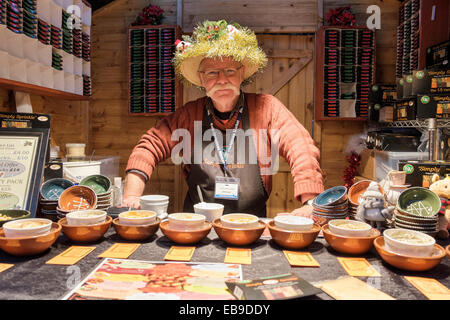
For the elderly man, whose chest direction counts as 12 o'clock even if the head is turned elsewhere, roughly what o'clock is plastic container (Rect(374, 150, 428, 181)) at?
The plastic container is roughly at 8 o'clock from the elderly man.

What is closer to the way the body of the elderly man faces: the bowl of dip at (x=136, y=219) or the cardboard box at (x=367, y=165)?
the bowl of dip

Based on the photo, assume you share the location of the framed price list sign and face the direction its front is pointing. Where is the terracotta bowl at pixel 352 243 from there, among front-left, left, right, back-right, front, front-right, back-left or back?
front-left

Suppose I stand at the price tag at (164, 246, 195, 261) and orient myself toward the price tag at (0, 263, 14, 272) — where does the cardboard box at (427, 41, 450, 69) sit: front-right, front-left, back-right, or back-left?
back-right

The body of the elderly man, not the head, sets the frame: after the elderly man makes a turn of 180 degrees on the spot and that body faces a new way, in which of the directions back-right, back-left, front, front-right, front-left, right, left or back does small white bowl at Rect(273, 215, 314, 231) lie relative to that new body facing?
back

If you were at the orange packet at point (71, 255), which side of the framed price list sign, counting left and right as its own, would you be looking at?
front

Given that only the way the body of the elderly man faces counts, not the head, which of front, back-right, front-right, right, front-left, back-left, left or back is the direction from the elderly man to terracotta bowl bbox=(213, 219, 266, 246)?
front

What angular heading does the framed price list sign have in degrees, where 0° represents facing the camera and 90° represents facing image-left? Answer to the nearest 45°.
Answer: approximately 0°

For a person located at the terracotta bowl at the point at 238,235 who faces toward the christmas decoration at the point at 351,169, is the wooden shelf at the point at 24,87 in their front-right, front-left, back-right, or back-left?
front-left

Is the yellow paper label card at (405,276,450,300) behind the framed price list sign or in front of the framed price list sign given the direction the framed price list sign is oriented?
in front

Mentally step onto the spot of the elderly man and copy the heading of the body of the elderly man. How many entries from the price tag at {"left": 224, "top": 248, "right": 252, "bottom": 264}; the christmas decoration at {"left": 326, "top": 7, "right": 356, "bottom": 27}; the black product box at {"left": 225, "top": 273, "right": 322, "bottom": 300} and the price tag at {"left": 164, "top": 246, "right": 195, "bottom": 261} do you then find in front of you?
3

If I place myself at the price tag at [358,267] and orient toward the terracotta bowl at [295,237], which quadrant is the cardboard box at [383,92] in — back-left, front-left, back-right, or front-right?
front-right

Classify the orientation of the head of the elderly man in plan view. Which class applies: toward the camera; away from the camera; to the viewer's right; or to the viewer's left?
toward the camera

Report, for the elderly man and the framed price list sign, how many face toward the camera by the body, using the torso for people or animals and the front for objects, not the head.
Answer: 2

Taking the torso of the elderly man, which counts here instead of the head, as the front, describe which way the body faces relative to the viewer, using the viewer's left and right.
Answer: facing the viewer

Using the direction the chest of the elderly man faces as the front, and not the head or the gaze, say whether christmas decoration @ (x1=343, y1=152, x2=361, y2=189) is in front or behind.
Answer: behind

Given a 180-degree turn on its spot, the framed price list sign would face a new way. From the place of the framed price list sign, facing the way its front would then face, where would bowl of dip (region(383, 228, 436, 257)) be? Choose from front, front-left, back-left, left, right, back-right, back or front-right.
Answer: back-right

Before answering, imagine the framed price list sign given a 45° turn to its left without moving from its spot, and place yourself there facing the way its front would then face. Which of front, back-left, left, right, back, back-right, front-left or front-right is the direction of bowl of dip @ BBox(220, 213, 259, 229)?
front

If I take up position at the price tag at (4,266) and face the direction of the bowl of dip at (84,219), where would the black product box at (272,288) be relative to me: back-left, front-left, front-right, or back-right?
front-right

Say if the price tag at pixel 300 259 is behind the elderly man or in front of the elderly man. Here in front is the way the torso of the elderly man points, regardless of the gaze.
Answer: in front
